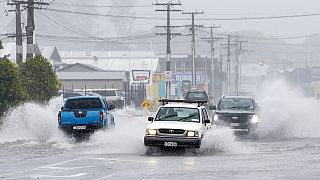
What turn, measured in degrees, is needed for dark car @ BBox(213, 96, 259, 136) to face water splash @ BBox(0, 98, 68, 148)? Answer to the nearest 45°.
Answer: approximately 90° to its right

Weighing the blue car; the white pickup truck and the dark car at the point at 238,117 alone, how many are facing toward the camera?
2

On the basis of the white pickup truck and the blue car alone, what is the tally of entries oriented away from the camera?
1

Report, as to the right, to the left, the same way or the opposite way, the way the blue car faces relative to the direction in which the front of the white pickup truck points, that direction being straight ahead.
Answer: the opposite way

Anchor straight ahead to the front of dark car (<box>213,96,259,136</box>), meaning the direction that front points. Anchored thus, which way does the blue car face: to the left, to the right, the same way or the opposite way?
the opposite way

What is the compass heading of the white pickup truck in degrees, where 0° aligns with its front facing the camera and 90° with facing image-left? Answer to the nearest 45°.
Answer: approximately 0°

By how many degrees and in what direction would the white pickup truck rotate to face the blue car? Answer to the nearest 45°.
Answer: approximately 135° to its right

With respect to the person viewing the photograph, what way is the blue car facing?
facing away from the viewer
